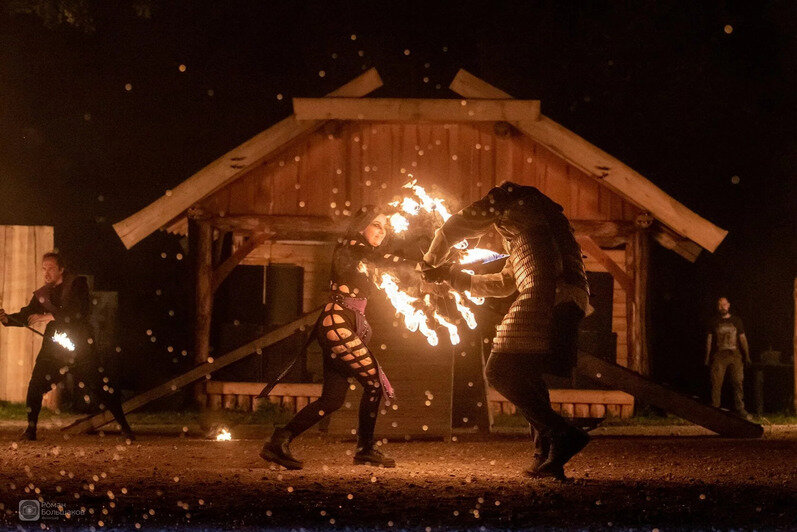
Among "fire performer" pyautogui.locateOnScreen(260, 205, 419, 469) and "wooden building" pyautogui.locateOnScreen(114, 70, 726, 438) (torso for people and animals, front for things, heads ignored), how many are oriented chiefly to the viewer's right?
1

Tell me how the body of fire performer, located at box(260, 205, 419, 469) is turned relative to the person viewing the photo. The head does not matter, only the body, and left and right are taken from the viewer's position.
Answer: facing to the right of the viewer

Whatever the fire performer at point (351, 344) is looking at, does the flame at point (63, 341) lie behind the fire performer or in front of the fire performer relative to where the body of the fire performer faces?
behind

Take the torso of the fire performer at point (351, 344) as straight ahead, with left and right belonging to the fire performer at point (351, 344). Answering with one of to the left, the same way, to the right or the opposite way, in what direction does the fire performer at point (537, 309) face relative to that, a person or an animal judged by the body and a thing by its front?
the opposite way

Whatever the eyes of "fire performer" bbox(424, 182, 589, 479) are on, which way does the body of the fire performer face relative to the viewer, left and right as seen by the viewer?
facing to the left of the viewer

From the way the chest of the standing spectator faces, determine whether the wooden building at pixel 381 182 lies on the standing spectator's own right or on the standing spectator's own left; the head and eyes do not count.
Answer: on the standing spectator's own right

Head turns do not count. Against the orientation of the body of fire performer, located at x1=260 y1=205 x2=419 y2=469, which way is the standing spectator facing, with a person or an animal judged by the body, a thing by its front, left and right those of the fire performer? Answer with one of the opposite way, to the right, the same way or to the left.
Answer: to the right

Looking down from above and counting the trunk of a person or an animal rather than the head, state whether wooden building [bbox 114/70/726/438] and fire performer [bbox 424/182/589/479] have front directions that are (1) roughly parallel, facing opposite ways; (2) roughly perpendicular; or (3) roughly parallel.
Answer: roughly perpendicular

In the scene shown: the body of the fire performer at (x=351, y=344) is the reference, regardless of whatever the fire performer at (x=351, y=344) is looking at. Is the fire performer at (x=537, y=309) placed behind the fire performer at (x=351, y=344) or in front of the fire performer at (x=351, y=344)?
in front

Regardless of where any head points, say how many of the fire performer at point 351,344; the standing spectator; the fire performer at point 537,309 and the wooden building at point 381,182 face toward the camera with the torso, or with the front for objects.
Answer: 2

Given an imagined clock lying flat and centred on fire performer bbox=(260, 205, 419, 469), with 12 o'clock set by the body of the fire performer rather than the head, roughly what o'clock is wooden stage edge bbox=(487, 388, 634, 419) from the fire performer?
The wooden stage edge is roughly at 10 o'clock from the fire performer.

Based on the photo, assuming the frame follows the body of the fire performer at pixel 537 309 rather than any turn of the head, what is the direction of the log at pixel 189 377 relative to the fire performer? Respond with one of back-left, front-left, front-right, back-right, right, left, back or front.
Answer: front-right
